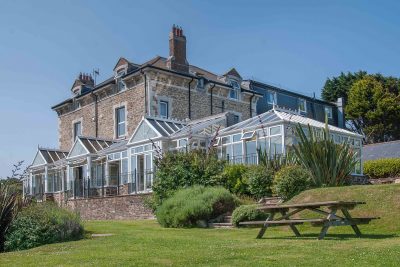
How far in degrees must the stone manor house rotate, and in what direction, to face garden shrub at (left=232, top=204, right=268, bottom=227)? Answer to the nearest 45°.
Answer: approximately 45° to its left

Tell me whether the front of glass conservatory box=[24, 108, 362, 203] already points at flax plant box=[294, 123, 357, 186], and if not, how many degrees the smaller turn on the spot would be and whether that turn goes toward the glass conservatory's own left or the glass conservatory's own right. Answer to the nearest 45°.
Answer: approximately 90° to the glass conservatory's own left

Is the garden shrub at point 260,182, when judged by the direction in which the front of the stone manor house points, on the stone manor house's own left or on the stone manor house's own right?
on the stone manor house's own left

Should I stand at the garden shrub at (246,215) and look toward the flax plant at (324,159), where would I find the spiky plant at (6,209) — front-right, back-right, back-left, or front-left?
back-left

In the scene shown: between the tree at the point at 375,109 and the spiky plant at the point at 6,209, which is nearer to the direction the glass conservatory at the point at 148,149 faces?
the spiky plant

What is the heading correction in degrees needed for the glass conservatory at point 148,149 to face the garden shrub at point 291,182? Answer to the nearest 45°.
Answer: approximately 90° to its left

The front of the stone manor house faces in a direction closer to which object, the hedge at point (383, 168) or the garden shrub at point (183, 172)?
the garden shrub

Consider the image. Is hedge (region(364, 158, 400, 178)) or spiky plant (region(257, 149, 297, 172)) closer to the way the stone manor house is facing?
the spiky plant

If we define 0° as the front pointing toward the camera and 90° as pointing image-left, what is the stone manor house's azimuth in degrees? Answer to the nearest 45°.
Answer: approximately 45°
